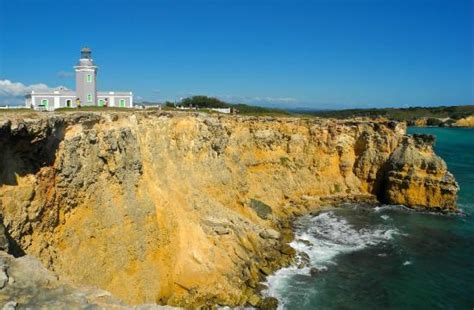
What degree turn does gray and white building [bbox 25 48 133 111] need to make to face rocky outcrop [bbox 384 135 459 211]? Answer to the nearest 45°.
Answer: approximately 45° to its left

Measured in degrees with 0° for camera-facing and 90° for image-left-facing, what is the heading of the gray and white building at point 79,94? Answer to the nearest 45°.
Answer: approximately 0°
